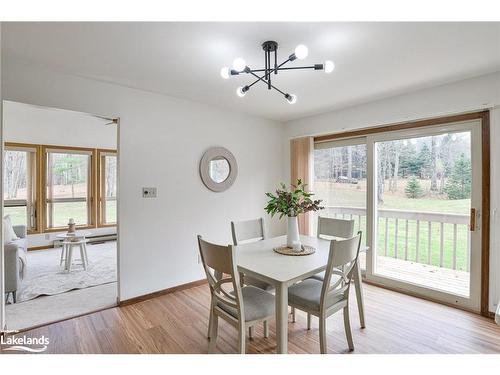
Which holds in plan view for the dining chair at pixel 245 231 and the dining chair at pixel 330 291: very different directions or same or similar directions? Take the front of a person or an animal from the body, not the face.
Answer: very different directions

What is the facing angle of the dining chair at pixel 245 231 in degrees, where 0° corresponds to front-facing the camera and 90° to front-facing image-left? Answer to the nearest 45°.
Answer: approximately 315°

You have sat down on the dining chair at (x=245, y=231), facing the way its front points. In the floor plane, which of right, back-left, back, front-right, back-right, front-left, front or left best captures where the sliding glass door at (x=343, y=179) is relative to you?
left

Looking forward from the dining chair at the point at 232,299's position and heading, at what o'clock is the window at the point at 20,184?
The window is roughly at 9 o'clock from the dining chair.

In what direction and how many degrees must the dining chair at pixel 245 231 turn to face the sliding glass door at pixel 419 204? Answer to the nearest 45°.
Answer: approximately 45° to its left

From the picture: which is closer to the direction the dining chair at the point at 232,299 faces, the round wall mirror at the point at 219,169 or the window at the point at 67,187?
the round wall mirror

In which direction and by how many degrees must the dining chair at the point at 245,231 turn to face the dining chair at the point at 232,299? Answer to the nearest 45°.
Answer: approximately 45° to its right

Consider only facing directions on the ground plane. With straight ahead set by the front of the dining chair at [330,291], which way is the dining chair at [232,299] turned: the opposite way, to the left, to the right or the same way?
to the right

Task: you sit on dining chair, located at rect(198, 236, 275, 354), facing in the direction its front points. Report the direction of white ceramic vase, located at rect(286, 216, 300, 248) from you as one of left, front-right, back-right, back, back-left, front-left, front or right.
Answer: front

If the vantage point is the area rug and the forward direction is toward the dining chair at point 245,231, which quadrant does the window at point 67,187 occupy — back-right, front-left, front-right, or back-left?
back-left

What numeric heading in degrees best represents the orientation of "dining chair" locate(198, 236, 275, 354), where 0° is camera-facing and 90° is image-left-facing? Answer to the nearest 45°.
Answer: approximately 225°

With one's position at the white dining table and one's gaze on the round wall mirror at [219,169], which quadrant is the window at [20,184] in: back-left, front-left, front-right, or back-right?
front-left

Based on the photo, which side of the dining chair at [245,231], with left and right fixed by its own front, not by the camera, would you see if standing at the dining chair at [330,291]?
front

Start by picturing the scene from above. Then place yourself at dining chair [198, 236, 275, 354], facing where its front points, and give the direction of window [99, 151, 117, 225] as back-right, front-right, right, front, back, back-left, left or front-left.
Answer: left

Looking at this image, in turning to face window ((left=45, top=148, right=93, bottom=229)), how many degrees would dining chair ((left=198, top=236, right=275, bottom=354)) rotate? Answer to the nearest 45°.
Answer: approximately 90° to its left

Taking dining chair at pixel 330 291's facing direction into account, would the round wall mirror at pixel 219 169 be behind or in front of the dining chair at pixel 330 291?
in front
